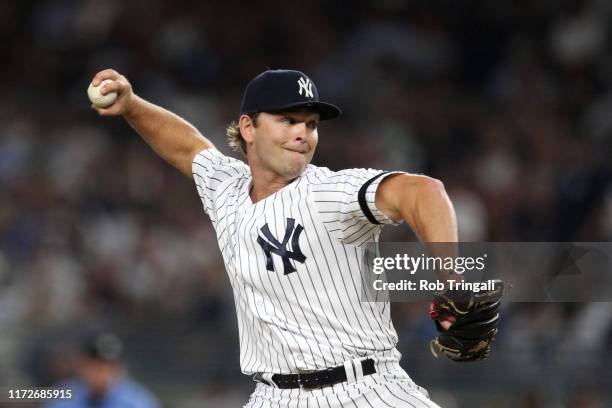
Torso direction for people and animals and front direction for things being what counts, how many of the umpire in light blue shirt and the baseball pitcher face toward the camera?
2

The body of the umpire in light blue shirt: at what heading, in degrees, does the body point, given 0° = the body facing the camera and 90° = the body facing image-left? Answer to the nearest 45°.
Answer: approximately 0°

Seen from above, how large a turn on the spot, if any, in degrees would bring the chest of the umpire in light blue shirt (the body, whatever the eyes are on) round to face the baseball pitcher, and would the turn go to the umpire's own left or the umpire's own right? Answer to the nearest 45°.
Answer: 0° — they already face them

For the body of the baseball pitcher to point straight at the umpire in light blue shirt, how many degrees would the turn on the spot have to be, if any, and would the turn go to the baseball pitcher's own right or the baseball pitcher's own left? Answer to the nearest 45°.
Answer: approximately 135° to the baseball pitcher's own right
